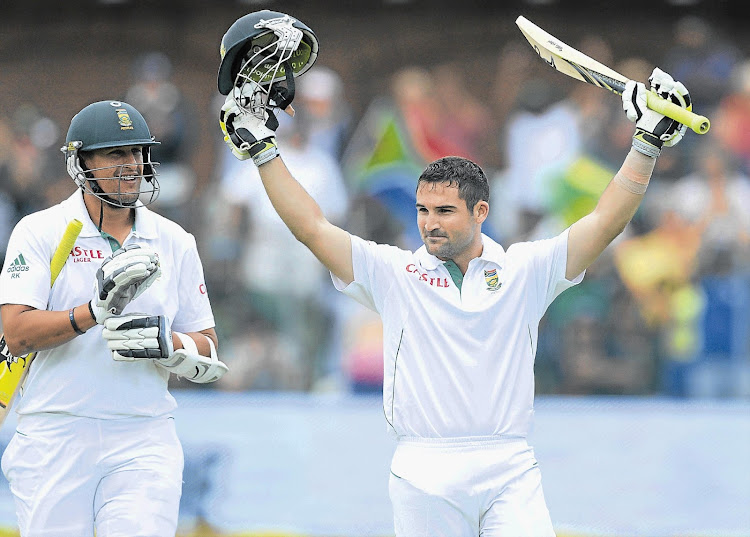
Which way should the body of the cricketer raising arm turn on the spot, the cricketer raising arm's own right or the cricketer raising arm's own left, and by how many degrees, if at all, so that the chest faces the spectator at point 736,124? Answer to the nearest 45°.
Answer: approximately 180°

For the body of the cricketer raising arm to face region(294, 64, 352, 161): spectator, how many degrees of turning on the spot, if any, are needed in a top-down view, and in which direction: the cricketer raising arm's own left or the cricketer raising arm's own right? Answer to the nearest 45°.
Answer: approximately 180°

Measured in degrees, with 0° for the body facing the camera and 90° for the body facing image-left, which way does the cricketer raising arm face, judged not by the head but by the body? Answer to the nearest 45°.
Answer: approximately 0°

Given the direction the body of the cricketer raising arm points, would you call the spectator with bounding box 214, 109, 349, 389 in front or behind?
behind

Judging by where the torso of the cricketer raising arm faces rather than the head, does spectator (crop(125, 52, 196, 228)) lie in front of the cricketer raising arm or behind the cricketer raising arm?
behind
